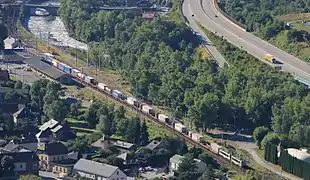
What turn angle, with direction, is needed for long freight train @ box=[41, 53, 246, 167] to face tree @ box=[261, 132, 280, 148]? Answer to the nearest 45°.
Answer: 0° — it already faces it

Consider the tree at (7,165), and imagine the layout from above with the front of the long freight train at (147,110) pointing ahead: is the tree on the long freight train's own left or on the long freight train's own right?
on the long freight train's own right

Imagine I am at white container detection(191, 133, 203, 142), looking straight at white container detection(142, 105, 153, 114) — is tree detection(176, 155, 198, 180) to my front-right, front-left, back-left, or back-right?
back-left

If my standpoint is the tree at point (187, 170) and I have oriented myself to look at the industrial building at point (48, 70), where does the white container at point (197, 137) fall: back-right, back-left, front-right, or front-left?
front-right

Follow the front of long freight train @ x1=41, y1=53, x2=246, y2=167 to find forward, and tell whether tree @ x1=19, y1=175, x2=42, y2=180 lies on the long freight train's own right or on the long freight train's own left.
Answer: on the long freight train's own right

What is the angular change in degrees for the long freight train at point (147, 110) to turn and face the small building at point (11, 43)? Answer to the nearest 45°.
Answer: approximately 180°

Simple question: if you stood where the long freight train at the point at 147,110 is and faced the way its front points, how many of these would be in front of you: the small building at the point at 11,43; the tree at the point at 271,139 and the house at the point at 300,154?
2

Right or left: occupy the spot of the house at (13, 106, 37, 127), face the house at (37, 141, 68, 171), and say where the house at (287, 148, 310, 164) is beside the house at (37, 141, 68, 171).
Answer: left

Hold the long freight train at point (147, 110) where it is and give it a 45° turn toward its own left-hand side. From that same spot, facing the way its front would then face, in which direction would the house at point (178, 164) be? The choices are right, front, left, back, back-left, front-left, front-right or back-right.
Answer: right

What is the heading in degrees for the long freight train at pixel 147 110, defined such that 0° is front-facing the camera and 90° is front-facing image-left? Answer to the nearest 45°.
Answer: approximately 315°

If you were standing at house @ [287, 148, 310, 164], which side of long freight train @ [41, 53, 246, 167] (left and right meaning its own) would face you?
front
